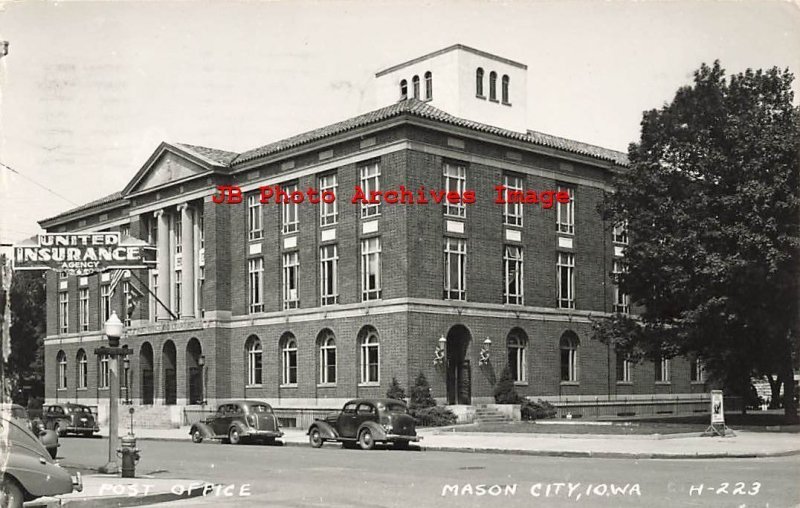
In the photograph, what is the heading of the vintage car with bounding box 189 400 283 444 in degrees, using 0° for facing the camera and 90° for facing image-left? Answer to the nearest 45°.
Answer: approximately 135°

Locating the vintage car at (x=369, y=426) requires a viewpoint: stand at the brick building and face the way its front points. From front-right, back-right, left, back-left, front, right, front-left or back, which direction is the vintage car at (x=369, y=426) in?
front-left

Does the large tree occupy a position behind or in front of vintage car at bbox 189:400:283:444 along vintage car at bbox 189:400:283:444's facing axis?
behind

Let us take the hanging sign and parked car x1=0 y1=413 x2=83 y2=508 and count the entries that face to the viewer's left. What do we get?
1

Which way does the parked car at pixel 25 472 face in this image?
to the viewer's left

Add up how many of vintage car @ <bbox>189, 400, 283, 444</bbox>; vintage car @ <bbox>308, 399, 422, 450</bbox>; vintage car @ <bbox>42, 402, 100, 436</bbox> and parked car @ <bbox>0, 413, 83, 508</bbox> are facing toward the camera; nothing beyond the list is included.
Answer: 0

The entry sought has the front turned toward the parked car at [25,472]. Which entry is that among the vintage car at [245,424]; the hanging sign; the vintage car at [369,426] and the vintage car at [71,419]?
the hanging sign

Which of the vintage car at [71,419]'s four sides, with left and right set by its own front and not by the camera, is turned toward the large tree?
back

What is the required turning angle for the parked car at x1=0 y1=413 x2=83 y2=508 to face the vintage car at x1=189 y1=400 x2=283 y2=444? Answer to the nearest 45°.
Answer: approximately 90° to its right

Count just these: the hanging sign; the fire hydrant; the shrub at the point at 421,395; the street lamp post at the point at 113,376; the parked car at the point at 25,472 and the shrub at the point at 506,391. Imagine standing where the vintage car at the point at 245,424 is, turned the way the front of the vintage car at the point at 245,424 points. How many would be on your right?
2

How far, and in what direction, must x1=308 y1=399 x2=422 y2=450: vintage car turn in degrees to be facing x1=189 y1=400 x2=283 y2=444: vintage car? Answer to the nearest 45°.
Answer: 0° — it already faces it

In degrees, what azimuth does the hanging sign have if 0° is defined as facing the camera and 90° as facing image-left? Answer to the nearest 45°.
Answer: approximately 0°

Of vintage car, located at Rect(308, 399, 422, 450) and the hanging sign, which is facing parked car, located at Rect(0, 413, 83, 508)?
the hanging sign

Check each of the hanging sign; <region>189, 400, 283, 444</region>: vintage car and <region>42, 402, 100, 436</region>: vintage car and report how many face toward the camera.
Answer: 1

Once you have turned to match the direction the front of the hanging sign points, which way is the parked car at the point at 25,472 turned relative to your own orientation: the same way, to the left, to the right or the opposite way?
to the right

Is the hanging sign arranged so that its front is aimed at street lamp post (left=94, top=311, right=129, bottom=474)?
no

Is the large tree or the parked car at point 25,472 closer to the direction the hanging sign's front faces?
the parked car
